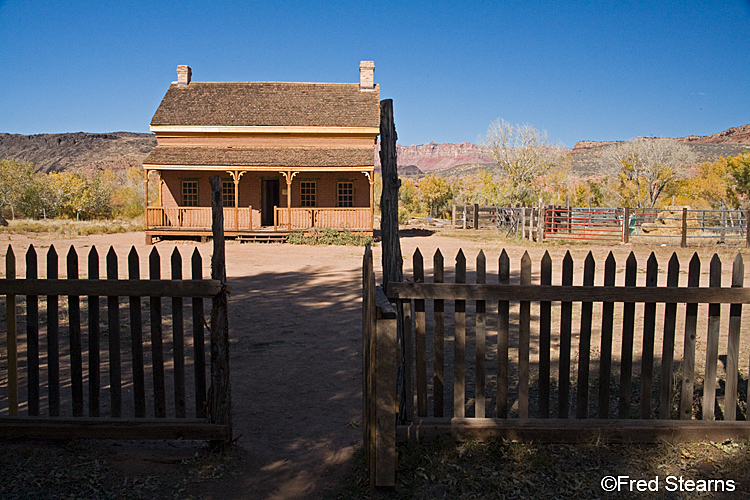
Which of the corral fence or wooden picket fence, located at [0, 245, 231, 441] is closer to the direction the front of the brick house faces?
the wooden picket fence

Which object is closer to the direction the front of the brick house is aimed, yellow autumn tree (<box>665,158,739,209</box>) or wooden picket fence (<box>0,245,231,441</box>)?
the wooden picket fence

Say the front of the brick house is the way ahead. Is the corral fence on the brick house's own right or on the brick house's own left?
on the brick house's own left

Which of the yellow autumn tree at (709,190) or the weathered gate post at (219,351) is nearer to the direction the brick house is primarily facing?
the weathered gate post

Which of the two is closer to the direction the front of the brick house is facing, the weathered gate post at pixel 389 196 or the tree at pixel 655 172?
the weathered gate post

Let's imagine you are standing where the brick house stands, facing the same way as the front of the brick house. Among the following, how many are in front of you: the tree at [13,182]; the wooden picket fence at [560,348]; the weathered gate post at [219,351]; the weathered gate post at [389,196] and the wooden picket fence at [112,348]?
4

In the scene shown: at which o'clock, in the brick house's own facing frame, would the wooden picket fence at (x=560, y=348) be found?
The wooden picket fence is roughly at 12 o'clock from the brick house.

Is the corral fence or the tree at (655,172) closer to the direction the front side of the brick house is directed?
the corral fence

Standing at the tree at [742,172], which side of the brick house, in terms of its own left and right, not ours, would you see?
left

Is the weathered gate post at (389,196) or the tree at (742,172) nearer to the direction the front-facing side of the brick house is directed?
the weathered gate post

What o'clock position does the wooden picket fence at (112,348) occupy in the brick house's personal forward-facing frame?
The wooden picket fence is roughly at 12 o'clock from the brick house.

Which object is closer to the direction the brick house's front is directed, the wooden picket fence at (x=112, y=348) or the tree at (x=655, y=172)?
the wooden picket fence

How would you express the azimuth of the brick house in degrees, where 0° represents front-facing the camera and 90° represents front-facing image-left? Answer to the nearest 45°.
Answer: approximately 0°

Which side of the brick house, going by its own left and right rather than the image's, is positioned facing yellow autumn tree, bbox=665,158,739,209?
left

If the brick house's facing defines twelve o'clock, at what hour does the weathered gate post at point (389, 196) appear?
The weathered gate post is roughly at 12 o'clock from the brick house.

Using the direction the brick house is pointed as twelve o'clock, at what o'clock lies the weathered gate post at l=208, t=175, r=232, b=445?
The weathered gate post is roughly at 12 o'clock from the brick house.
